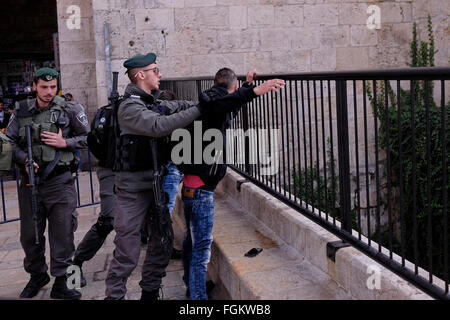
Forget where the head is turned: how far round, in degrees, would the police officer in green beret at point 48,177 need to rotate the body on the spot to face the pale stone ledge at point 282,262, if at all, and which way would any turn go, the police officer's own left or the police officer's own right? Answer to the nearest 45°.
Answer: approximately 45° to the police officer's own left

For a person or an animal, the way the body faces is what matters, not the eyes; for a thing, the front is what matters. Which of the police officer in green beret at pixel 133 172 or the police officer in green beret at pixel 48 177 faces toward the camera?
the police officer in green beret at pixel 48 177

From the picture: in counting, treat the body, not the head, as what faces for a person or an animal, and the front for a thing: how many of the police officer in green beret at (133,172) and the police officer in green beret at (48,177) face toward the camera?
1

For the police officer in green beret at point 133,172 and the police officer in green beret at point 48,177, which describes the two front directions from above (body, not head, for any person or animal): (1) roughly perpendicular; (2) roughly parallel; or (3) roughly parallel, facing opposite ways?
roughly perpendicular

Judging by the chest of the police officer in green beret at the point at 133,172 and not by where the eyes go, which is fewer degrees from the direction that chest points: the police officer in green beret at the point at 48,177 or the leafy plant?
the leafy plant

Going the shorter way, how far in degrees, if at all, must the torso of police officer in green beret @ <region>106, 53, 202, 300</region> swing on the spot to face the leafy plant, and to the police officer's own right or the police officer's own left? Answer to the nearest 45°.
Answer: approximately 45° to the police officer's own left

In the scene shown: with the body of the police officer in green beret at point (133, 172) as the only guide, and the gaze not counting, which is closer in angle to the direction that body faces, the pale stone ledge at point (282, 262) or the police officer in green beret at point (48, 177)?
the pale stone ledge

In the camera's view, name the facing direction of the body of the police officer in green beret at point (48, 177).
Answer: toward the camera

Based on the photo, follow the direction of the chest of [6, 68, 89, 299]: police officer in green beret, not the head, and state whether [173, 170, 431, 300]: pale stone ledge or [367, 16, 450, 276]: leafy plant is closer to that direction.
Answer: the pale stone ledge

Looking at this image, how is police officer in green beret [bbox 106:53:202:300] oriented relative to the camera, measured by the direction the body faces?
to the viewer's right

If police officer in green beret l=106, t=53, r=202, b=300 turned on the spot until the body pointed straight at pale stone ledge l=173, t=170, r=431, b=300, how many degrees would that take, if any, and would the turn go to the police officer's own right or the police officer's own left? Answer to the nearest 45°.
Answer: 0° — they already face it

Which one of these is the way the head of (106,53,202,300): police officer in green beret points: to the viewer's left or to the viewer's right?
to the viewer's right

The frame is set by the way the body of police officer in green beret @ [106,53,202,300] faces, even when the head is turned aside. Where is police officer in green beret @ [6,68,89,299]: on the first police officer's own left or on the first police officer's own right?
on the first police officer's own left

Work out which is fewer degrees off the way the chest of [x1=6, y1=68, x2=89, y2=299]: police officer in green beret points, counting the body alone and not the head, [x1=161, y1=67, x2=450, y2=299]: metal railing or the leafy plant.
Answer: the metal railing
